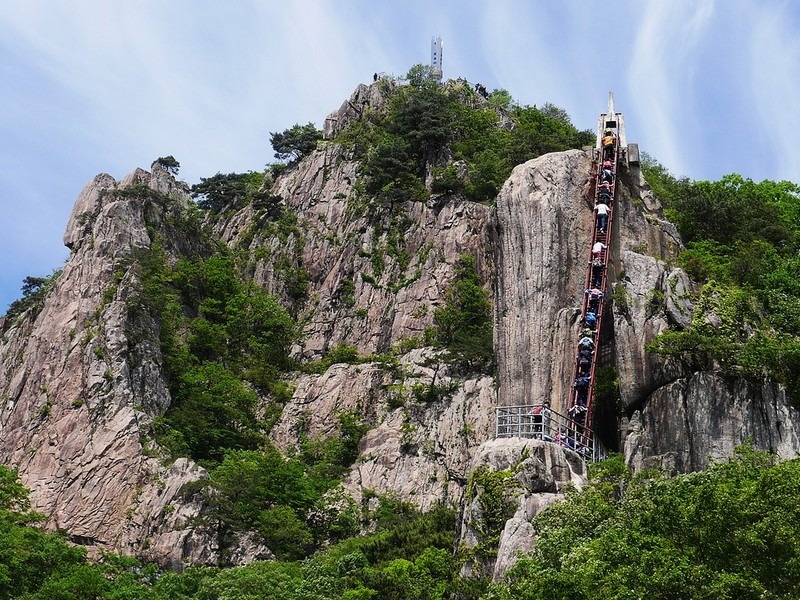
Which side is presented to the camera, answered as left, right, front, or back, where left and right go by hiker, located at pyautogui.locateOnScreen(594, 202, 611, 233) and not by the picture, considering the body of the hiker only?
back

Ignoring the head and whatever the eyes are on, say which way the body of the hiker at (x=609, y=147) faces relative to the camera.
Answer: away from the camera

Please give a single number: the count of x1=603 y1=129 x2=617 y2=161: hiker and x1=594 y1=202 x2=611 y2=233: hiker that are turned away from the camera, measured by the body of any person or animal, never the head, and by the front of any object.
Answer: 2
